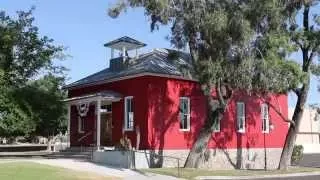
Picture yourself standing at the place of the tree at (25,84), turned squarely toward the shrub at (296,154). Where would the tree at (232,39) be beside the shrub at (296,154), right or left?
right

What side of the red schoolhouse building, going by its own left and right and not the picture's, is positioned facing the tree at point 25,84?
right

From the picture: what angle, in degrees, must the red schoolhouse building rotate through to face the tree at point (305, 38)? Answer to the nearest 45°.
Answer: approximately 135° to its left

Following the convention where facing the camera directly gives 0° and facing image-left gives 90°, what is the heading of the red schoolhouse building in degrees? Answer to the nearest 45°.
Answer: approximately 45°

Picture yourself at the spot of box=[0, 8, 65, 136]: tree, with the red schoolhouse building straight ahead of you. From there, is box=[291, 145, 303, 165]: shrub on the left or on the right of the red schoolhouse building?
left

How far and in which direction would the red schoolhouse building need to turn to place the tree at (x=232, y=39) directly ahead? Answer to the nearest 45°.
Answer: approximately 90° to its left

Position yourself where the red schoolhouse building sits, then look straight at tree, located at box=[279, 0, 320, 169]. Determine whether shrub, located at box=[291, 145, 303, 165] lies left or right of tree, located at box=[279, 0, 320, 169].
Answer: left
